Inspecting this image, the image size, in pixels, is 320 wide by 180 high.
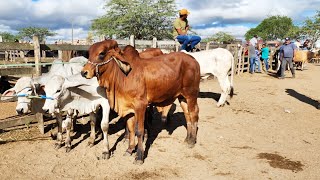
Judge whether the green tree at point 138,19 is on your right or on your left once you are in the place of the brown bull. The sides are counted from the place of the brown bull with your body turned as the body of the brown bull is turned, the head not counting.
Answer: on your right

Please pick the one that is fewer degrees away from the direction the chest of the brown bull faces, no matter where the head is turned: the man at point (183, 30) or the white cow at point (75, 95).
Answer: the white cow

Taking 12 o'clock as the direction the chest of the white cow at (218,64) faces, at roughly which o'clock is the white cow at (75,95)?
the white cow at (75,95) is roughly at 10 o'clock from the white cow at (218,64).

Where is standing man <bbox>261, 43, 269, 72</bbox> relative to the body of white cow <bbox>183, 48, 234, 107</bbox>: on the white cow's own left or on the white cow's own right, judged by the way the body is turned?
on the white cow's own right

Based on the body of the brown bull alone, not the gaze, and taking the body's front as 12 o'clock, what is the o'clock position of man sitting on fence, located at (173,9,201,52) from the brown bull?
The man sitting on fence is roughly at 5 o'clock from the brown bull.

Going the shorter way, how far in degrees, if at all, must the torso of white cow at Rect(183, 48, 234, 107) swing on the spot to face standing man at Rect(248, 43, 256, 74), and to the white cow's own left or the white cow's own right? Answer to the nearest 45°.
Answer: approximately 90° to the white cow's own right

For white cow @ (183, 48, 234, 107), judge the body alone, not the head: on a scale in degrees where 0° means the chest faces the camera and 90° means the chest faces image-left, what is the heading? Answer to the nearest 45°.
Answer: approximately 90°

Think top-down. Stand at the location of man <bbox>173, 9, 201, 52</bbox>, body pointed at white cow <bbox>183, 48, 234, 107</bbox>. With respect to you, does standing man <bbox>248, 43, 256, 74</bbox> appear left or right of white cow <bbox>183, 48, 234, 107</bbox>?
left

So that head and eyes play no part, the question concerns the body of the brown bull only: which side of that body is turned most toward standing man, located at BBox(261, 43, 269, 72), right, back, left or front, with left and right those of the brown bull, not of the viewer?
back
